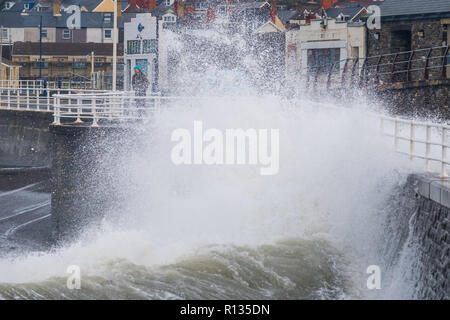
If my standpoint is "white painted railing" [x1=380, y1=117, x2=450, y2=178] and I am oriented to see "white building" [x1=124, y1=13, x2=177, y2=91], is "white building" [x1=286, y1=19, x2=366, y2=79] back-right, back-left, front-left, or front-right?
front-right

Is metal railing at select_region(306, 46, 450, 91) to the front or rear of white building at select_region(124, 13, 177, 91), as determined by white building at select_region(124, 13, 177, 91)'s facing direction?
to the front

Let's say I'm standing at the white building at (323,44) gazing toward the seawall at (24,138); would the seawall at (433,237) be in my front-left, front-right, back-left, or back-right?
front-left

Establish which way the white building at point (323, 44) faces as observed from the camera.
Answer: facing the viewer

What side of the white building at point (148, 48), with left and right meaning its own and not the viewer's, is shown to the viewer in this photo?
front

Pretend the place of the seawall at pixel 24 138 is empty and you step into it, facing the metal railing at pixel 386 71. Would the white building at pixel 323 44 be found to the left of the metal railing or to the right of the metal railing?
left

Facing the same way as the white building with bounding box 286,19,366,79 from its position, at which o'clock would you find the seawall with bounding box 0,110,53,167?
The seawall is roughly at 2 o'clock from the white building.

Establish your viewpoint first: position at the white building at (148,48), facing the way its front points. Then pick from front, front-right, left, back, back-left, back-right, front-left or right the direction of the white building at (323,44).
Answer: front-left

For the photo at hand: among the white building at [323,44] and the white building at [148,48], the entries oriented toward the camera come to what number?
2

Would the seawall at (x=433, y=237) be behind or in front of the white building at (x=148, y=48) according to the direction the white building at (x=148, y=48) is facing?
in front

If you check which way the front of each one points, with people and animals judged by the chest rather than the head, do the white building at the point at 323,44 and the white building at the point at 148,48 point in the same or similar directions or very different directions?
same or similar directions

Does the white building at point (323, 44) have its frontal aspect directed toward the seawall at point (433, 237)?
yes
